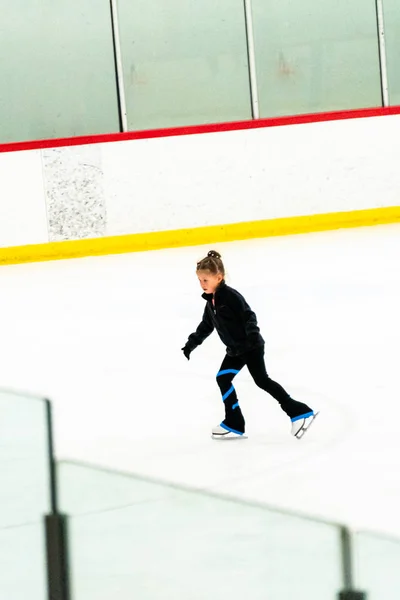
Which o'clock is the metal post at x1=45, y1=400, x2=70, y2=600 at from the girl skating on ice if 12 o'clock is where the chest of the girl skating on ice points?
The metal post is roughly at 11 o'clock from the girl skating on ice.

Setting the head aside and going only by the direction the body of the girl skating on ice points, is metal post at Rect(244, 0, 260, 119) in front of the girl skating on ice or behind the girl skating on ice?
behind

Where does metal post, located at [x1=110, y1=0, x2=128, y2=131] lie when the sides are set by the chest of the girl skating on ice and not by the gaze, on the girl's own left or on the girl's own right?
on the girl's own right

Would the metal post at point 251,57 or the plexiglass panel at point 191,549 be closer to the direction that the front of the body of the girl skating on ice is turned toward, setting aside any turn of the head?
the plexiglass panel

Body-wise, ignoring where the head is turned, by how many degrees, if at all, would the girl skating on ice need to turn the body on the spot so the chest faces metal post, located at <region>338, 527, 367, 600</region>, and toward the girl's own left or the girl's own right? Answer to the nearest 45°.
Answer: approximately 45° to the girl's own left

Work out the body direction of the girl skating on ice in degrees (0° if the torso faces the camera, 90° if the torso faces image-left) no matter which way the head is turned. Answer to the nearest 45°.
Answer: approximately 45°

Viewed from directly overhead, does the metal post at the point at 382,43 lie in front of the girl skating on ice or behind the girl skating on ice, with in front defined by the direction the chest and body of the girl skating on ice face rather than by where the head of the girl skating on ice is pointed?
behind

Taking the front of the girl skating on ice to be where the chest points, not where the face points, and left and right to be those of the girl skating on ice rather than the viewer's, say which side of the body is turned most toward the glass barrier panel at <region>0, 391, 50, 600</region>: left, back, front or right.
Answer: left

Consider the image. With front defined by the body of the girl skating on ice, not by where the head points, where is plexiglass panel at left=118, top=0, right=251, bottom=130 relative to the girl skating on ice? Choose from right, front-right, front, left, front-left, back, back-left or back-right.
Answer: back-right

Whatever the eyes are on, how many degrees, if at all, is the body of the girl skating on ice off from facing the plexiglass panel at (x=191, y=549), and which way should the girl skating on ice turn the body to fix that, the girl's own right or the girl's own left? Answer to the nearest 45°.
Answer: approximately 45° to the girl's own left

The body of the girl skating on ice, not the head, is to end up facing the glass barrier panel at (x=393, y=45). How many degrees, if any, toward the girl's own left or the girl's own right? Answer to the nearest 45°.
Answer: approximately 135° to the girl's own right
